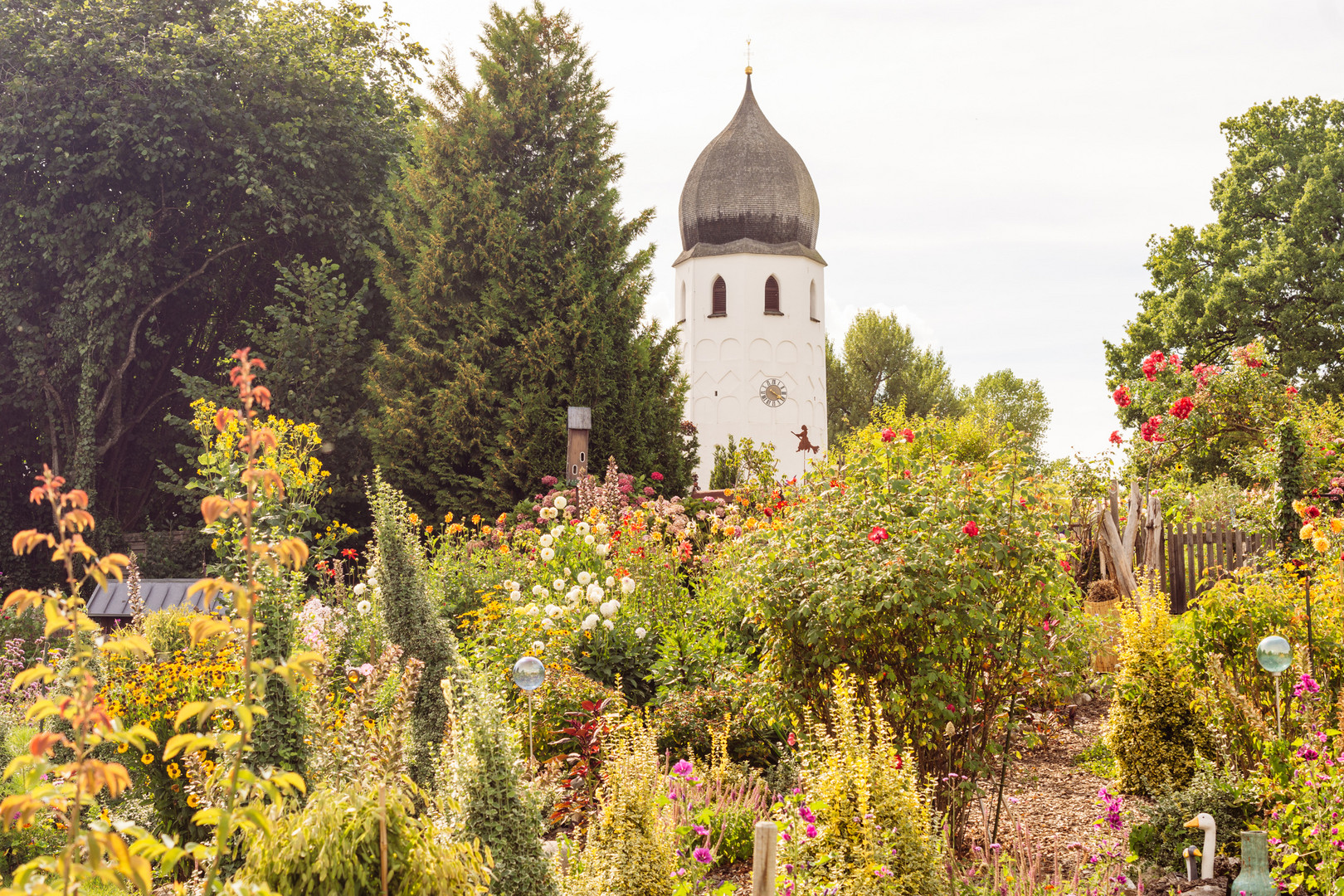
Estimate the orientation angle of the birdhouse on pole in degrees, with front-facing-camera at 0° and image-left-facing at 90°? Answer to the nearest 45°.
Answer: approximately 0°

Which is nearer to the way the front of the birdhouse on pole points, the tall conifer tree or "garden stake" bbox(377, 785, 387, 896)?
the garden stake

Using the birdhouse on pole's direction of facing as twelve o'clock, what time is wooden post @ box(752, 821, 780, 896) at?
The wooden post is roughly at 12 o'clock from the birdhouse on pole.

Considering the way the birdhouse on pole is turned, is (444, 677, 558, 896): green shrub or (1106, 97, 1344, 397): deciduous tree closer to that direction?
the green shrub

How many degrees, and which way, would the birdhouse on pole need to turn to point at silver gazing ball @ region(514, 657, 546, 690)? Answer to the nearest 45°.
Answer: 0° — it already faces it

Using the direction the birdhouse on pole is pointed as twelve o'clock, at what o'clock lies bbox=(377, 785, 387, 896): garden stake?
The garden stake is roughly at 12 o'clock from the birdhouse on pole.

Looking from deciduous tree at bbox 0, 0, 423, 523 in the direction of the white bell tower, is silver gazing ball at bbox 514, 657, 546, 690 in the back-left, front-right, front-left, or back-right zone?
back-right

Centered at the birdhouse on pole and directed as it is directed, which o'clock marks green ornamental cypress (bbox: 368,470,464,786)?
The green ornamental cypress is roughly at 12 o'clock from the birdhouse on pole.
